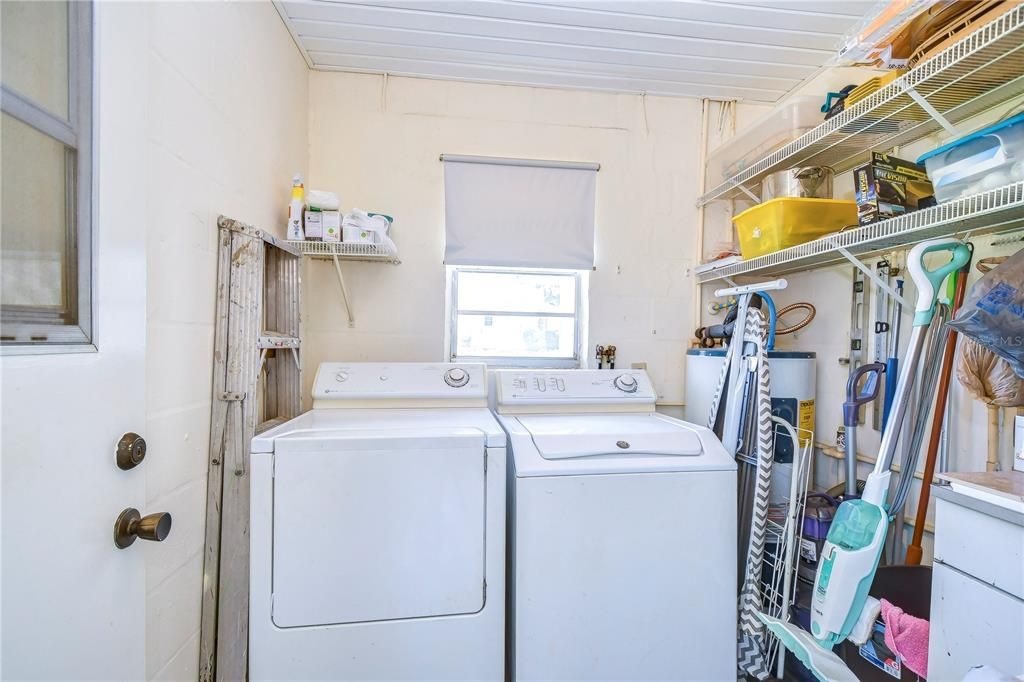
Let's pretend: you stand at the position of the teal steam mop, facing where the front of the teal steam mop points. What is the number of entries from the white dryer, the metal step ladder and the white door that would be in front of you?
3

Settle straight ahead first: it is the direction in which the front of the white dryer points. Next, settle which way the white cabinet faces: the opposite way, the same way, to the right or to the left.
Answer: to the right

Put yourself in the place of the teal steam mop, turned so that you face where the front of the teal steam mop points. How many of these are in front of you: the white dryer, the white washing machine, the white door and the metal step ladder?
4

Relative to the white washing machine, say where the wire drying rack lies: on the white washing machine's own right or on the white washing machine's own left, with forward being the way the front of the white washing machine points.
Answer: on the white washing machine's own left

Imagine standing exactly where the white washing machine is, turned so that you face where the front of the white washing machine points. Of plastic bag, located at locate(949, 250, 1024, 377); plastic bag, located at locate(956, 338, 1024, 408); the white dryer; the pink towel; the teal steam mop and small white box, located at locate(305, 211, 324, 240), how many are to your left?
4

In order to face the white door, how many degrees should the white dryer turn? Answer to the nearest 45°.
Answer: approximately 45° to its right

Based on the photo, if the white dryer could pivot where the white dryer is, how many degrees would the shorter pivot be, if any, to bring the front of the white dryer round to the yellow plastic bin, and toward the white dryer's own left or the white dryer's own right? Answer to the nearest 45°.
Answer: approximately 90° to the white dryer's own left

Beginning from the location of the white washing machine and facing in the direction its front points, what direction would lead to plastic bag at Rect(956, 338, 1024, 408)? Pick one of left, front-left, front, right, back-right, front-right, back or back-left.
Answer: left

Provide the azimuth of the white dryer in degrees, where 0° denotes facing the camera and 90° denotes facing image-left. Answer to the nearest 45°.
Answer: approximately 0°

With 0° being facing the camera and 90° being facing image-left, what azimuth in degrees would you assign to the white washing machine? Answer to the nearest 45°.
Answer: approximately 0°

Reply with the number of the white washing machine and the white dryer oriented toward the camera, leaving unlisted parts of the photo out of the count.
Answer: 2
